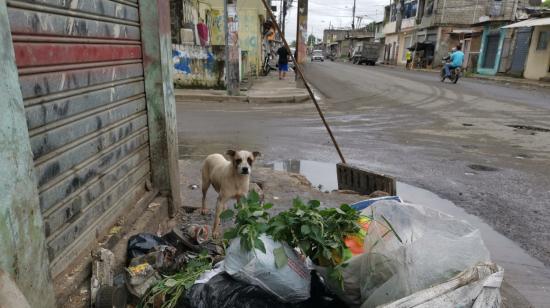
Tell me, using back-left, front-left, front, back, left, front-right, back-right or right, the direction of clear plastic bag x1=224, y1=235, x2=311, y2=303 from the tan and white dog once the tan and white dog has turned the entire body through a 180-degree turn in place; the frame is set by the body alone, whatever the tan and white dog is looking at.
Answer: back-left

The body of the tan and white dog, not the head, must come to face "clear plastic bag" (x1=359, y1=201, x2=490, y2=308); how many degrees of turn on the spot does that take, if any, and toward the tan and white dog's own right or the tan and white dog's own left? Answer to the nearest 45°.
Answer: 0° — it already faces it

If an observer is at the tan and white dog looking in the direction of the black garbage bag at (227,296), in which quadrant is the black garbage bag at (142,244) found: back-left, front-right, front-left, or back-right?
front-right

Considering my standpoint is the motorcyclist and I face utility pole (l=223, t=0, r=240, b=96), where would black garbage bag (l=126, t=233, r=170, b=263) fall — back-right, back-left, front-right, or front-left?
front-left

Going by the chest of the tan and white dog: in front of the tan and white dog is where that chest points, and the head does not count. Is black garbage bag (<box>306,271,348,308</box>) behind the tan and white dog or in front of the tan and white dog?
in front

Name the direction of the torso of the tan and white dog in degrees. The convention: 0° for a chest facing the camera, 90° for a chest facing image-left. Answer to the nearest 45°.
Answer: approximately 315°

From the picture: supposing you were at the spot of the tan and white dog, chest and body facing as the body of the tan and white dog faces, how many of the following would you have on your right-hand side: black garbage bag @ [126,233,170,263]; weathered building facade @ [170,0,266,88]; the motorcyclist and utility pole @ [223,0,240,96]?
1
